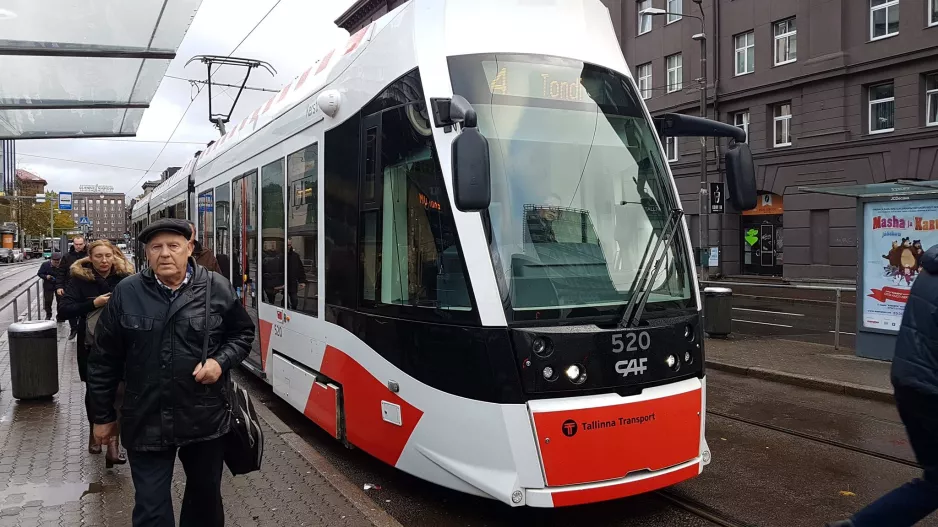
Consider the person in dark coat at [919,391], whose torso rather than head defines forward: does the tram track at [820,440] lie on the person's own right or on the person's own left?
on the person's own left

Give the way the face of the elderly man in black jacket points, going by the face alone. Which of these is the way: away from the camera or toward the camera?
toward the camera

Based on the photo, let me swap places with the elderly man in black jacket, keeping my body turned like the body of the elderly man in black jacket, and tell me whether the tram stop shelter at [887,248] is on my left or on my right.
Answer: on my left

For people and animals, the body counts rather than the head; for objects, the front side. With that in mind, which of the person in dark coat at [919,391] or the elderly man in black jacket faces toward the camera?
the elderly man in black jacket

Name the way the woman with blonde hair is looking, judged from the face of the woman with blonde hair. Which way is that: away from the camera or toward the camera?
toward the camera

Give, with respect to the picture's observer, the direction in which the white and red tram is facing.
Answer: facing the viewer and to the right of the viewer

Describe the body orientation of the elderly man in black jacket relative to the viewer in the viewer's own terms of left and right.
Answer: facing the viewer

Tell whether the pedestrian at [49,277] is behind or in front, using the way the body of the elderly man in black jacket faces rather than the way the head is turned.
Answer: behind

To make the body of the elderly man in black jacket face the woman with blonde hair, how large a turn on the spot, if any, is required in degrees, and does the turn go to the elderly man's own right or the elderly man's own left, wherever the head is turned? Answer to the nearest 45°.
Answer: approximately 180°

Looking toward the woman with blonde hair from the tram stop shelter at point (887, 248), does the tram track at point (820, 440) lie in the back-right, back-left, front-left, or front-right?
front-left

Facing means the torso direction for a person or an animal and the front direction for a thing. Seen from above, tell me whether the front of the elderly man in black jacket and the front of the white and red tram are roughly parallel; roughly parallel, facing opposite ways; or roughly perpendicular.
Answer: roughly parallel

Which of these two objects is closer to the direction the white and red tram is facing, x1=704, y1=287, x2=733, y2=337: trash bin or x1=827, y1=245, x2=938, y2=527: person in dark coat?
the person in dark coat
